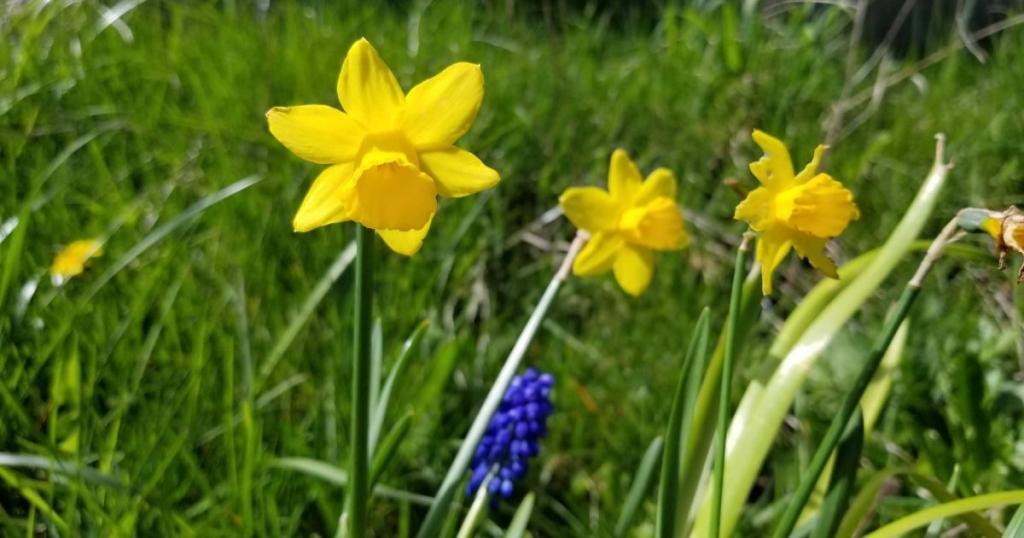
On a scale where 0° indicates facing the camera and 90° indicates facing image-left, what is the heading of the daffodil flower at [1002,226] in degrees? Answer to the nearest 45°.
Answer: approximately 270°

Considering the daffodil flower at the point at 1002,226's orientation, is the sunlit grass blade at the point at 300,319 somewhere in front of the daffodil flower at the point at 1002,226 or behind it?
behind

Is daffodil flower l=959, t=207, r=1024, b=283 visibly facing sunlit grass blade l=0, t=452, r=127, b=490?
no

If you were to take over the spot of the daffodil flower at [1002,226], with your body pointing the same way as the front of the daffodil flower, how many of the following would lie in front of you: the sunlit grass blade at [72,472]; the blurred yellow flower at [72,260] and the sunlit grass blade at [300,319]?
0
